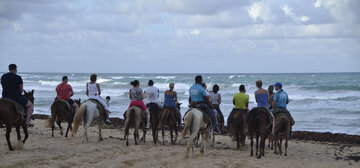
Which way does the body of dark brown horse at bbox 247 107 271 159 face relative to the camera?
away from the camera

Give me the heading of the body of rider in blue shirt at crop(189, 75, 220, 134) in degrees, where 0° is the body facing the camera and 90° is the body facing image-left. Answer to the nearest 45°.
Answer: approximately 225°

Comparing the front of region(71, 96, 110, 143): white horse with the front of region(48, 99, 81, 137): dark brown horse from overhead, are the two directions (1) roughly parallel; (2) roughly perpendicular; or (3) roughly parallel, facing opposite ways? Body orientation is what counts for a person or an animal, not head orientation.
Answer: roughly parallel

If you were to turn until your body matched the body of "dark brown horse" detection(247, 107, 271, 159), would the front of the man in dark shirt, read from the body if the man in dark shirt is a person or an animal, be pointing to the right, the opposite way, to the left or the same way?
the same way

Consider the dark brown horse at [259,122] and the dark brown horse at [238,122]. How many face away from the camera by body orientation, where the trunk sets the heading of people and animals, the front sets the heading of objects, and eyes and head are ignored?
2

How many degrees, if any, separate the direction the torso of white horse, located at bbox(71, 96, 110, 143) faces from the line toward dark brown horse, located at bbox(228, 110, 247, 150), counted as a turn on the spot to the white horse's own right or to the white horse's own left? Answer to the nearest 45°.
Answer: approximately 45° to the white horse's own right

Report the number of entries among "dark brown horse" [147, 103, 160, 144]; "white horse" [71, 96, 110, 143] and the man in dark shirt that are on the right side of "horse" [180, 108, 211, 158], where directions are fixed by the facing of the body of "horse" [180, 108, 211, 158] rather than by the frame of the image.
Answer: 0

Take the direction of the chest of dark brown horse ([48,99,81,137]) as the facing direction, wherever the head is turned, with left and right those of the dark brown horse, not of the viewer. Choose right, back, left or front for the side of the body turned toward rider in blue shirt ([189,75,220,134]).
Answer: right

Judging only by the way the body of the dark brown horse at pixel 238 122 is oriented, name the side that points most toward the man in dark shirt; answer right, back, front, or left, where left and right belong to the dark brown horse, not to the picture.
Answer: left

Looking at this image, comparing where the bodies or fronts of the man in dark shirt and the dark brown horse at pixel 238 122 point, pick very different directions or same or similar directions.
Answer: same or similar directions

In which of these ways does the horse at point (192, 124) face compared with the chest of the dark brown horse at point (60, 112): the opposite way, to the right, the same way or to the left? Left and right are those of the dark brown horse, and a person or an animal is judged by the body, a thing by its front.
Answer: the same way

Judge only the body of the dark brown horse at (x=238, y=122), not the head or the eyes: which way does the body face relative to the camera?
away from the camera

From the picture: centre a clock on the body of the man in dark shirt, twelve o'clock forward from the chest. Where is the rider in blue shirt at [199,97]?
The rider in blue shirt is roughly at 2 o'clock from the man in dark shirt.

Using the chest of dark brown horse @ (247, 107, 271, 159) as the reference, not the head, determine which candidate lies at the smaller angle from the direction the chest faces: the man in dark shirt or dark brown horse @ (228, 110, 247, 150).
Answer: the dark brown horse

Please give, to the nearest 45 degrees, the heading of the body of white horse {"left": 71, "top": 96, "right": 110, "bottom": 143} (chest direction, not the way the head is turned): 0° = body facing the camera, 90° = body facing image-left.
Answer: approximately 225°

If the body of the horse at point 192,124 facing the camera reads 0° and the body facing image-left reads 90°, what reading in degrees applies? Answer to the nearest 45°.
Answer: approximately 225°
